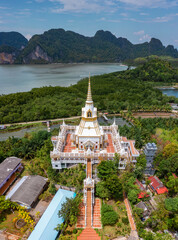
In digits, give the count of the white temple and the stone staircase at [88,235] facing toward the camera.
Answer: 2

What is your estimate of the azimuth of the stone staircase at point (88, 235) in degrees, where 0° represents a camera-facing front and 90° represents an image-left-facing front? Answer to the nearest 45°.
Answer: approximately 0°

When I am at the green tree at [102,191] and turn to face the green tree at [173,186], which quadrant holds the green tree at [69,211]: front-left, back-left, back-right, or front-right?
back-right

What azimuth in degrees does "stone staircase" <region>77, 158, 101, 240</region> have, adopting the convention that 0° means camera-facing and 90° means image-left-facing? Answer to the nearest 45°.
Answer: approximately 0°

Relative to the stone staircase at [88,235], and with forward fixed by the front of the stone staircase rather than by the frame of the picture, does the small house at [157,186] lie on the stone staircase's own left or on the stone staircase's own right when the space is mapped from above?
on the stone staircase's own left

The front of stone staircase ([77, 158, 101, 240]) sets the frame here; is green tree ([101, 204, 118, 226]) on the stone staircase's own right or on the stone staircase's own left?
on the stone staircase's own left

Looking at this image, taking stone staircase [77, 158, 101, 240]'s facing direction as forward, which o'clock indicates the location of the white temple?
The white temple is roughly at 6 o'clock from the stone staircase.
